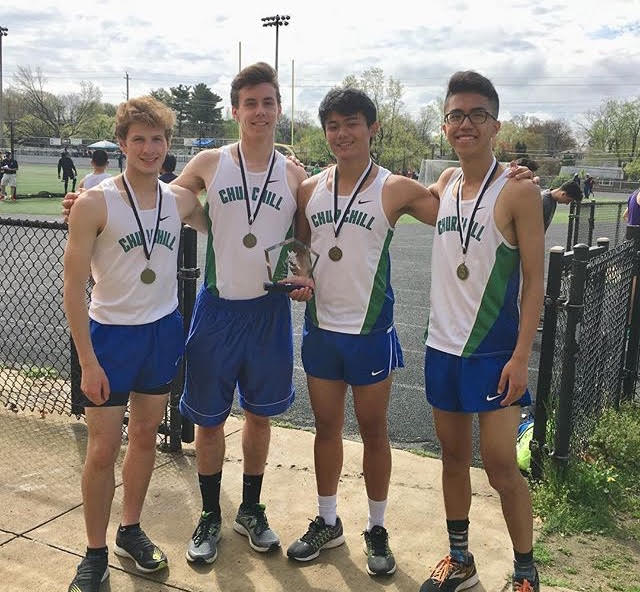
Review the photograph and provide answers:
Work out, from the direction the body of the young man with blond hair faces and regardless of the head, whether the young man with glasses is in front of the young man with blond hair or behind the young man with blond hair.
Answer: in front

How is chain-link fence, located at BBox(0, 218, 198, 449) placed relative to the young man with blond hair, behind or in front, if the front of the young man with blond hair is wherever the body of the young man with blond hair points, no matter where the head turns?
behind

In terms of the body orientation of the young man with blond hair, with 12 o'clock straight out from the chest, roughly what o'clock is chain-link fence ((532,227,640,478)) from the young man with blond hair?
The chain-link fence is roughly at 10 o'clock from the young man with blond hair.

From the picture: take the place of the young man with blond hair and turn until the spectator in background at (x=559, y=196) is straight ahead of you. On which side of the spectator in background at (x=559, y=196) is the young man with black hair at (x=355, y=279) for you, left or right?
right

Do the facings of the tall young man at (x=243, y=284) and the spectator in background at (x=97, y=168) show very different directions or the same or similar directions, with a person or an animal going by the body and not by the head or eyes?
very different directions

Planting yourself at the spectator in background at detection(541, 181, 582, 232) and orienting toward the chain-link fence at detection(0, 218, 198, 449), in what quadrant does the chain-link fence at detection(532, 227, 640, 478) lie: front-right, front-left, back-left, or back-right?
front-left

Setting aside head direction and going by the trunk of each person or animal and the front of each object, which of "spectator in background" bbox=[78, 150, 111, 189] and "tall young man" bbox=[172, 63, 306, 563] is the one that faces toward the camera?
the tall young man

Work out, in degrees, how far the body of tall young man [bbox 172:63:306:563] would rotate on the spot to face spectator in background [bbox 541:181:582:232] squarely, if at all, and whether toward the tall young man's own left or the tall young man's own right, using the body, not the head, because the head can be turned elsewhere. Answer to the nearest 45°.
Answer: approximately 135° to the tall young man's own left

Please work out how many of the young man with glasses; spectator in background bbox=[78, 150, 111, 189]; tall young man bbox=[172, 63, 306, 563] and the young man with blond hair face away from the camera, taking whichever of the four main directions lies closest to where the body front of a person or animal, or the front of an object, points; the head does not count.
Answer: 1

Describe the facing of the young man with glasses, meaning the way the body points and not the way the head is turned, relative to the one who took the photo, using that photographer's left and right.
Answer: facing the viewer and to the left of the viewer

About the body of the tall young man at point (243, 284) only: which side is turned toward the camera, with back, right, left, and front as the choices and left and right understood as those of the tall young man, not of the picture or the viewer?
front

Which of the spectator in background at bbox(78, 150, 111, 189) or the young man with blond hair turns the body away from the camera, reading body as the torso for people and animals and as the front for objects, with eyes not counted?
the spectator in background

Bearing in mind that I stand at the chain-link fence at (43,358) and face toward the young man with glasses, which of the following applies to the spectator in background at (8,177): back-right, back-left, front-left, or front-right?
back-left

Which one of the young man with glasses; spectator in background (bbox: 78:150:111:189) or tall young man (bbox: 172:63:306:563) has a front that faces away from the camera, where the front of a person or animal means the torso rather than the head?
the spectator in background

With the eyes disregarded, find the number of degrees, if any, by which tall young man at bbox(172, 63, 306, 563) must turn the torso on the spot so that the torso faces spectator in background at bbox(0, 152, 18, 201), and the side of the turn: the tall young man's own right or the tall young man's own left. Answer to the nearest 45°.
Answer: approximately 180°

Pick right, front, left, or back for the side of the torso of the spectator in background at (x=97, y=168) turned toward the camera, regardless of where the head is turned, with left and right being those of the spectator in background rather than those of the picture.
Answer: back

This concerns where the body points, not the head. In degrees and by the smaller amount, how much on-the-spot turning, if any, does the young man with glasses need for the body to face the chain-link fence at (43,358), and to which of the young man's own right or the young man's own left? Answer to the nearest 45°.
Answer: approximately 90° to the young man's own right
